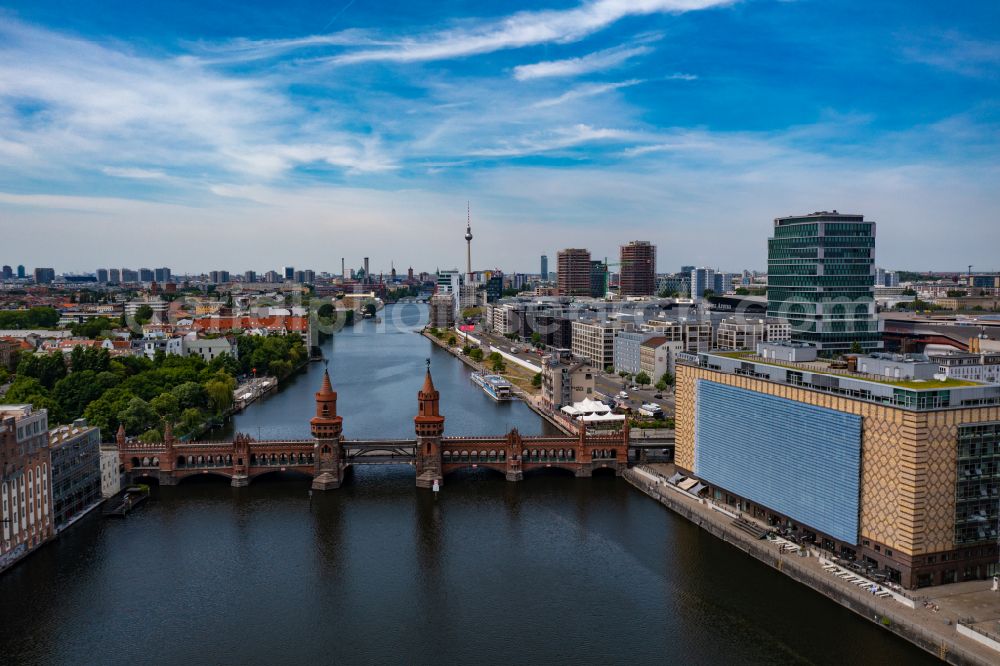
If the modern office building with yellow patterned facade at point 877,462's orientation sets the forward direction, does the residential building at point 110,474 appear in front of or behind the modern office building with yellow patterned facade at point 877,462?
in front

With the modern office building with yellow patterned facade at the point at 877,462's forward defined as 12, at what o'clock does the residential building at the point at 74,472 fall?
The residential building is roughly at 1 o'clock from the modern office building with yellow patterned facade.

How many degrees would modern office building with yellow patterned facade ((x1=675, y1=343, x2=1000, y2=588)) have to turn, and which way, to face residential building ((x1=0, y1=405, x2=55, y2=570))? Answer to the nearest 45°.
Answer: approximately 45° to its right

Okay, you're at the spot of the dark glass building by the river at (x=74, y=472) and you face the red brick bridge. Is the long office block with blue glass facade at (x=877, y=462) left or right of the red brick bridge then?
right

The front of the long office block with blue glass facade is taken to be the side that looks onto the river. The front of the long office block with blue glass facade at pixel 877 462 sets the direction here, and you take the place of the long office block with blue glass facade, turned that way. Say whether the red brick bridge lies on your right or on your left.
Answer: on your right

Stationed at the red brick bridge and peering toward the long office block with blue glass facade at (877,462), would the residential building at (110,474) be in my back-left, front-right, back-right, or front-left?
back-right
